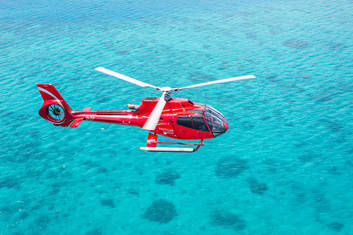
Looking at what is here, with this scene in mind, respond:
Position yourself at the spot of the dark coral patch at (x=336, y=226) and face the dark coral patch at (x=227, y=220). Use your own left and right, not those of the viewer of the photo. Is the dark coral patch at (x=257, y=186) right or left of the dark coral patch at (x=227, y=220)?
right

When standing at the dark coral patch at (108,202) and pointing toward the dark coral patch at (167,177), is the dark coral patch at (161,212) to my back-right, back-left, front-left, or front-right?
front-right

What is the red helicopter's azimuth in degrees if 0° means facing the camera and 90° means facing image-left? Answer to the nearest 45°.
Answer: approximately 270°

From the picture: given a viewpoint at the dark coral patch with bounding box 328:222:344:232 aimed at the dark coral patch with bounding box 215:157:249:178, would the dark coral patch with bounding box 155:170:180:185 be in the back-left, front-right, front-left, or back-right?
front-left

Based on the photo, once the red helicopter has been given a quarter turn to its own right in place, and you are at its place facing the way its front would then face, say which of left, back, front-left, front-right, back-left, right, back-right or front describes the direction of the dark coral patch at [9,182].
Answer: right

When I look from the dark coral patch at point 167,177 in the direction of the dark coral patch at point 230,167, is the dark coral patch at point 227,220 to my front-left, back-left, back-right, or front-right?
front-right

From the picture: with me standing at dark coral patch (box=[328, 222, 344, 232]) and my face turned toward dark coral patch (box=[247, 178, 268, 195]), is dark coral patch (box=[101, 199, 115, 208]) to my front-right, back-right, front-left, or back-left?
front-left

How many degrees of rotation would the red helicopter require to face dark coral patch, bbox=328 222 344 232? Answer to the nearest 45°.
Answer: approximately 45° to its right
